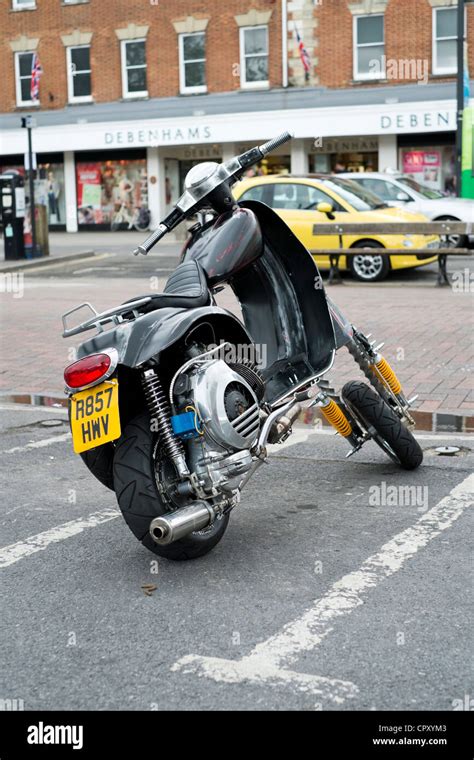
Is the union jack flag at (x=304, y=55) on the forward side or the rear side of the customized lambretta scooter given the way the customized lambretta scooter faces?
on the forward side

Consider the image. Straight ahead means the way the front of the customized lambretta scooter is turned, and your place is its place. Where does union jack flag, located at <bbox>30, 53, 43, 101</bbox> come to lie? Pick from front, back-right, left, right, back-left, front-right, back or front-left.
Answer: front-left

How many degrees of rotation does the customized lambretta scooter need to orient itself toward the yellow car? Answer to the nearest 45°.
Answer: approximately 45° to its left

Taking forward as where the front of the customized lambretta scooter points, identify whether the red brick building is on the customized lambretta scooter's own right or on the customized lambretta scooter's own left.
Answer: on the customized lambretta scooter's own left

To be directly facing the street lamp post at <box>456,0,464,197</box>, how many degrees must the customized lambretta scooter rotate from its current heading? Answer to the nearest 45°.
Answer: approximately 45° to its left

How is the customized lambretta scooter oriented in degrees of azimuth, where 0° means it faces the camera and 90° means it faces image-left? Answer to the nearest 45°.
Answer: approximately 225°
